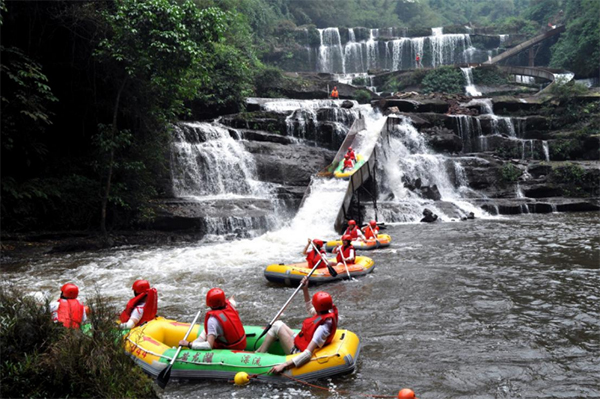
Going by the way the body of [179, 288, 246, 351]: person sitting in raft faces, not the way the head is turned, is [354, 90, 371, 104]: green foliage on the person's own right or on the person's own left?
on the person's own right

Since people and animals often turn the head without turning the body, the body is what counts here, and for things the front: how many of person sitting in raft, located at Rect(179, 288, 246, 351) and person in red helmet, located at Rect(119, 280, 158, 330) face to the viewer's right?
0

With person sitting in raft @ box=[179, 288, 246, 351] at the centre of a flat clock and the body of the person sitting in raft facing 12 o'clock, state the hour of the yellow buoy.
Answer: The yellow buoy is roughly at 7 o'clock from the person sitting in raft.

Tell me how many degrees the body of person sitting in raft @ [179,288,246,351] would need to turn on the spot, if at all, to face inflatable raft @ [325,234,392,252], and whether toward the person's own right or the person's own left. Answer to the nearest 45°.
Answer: approximately 90° to the person's own right

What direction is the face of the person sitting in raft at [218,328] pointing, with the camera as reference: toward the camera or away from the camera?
away from the camera
